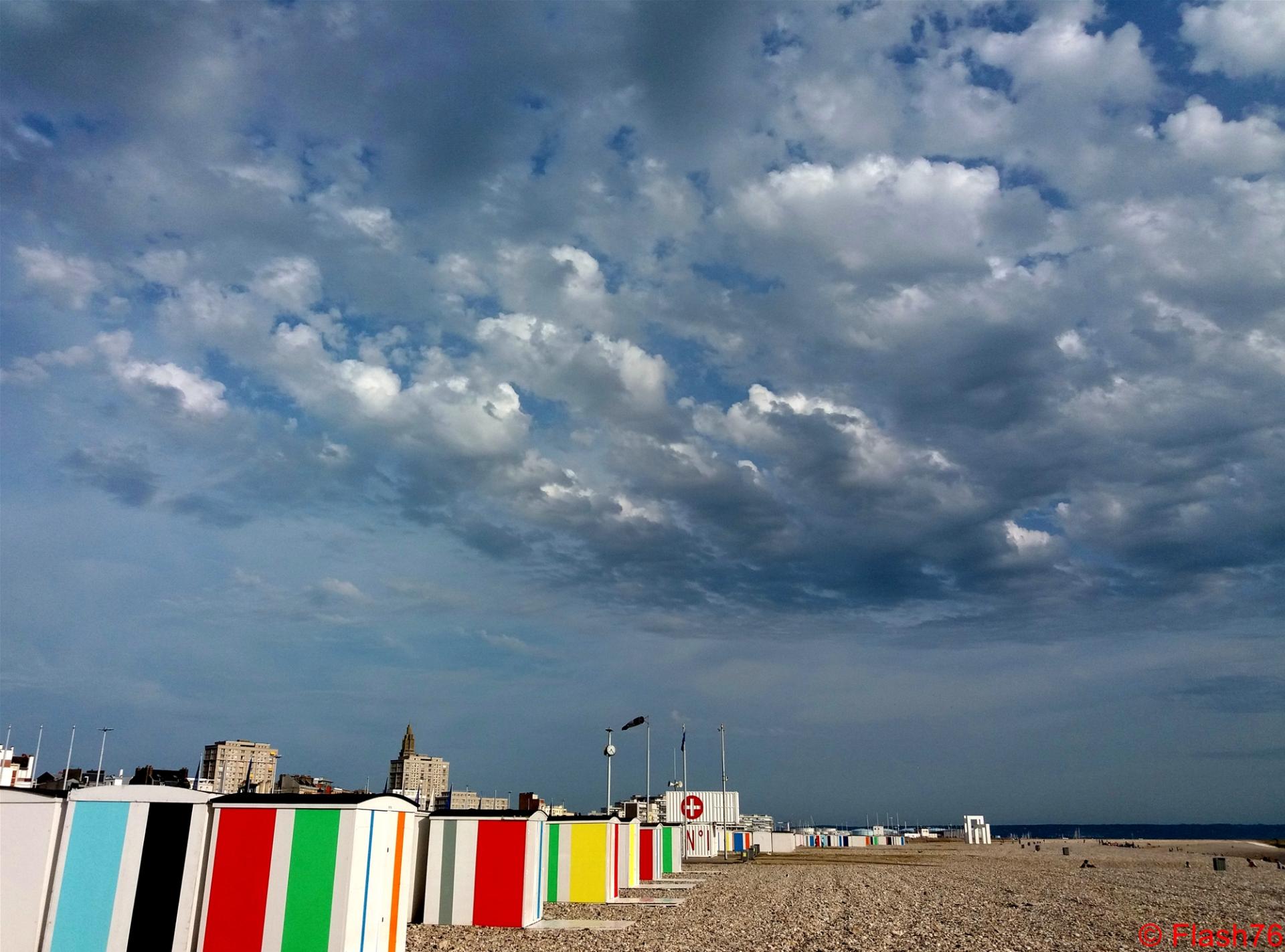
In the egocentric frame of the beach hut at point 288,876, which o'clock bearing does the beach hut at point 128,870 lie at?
the beach hut at point 128,870 is roughly at 4 o'clock from the beach hut at point 288,876.

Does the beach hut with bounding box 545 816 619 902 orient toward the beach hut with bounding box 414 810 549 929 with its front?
no

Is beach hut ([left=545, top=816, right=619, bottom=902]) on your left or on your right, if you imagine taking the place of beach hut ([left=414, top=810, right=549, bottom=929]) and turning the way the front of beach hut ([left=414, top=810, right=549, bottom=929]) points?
on your left

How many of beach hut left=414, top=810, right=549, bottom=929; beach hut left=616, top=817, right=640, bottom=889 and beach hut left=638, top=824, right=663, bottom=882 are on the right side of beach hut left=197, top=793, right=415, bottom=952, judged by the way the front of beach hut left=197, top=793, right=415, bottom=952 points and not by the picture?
0

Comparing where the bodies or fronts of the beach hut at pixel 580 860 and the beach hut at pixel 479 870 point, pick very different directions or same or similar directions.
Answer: same or similar directions

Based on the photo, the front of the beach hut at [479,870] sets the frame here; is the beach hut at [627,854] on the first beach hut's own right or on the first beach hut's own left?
on the first beach hut's own left

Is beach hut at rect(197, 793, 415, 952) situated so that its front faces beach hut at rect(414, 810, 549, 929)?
no

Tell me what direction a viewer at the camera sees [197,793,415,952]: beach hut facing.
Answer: facing the viewer and to the right of the viewer

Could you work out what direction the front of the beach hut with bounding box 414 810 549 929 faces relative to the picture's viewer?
facing to the right of the viewer

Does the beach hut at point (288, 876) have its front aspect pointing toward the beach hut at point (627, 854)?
no

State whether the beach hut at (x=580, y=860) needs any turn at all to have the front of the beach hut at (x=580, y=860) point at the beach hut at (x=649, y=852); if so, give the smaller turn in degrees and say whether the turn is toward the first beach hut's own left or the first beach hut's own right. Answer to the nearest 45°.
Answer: approximately 90° to the first beach hut's own left
